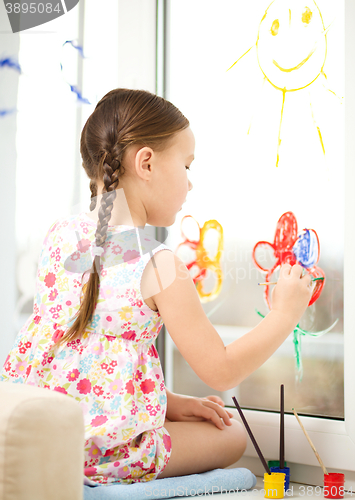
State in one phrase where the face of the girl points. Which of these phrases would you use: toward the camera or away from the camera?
away from the camera

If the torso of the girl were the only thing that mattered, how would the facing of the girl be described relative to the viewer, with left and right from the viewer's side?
facing away from the viewer and to the right of the viewer
